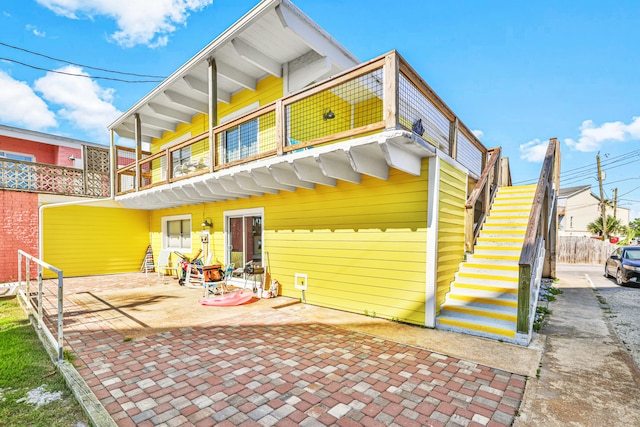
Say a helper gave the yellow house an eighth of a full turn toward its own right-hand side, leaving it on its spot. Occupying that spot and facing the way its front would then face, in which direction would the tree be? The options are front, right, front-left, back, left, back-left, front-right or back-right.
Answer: back-right

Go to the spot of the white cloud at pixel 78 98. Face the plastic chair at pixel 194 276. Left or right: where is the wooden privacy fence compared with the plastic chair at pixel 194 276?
left

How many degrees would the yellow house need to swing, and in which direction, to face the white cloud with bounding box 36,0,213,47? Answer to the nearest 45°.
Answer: approximately 90° to its right

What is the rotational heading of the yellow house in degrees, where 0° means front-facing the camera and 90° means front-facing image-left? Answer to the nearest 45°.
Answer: approximately 45°

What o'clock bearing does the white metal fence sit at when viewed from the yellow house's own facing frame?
The white metal fence is roughly at 1 o'clock from the yellow house.

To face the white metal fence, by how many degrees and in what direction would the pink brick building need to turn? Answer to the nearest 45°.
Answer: approximately 45° to its right
